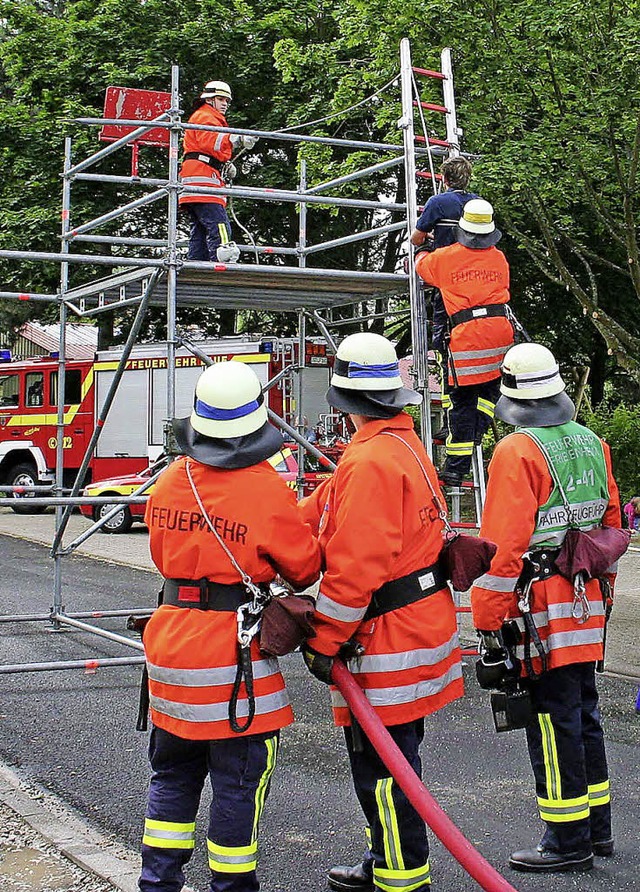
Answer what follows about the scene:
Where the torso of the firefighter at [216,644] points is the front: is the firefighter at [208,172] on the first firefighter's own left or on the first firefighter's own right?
on the first firefighter's own left

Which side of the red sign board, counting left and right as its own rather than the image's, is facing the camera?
front

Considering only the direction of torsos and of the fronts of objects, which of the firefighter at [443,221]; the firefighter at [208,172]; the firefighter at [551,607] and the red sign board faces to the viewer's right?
the firefighter at [208,172]

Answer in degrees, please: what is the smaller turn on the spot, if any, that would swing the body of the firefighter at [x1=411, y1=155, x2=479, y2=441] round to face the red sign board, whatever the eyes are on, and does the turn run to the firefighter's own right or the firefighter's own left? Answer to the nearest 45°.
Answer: approximately 45° to the firefighter's own left

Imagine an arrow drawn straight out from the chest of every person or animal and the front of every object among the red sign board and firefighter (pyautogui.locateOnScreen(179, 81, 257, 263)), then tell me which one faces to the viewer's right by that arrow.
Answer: the firefighter

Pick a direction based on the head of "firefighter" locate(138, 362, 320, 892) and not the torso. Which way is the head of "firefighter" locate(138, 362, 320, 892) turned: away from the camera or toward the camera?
away from the camera

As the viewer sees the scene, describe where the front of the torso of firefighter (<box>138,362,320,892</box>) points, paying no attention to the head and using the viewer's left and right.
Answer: facing away from the viewer and to the right of the viewer

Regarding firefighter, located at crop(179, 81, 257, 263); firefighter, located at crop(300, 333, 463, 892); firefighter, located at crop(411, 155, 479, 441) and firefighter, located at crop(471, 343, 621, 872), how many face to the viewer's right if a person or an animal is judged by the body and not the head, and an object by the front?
1

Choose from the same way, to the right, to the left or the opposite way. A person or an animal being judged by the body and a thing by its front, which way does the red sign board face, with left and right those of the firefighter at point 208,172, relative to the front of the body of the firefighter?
to the right

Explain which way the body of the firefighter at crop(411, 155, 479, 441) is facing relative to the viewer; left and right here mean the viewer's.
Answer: facing away from the viewer and to the left of the viewer

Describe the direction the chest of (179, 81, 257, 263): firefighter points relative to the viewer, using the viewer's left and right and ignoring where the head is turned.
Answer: facing to the right of the viewer

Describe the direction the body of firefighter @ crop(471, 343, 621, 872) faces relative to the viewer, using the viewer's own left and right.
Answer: facing away from the viewer and to the left of the viewer

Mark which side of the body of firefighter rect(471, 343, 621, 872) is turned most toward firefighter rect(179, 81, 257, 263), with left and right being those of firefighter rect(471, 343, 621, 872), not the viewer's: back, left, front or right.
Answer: front
